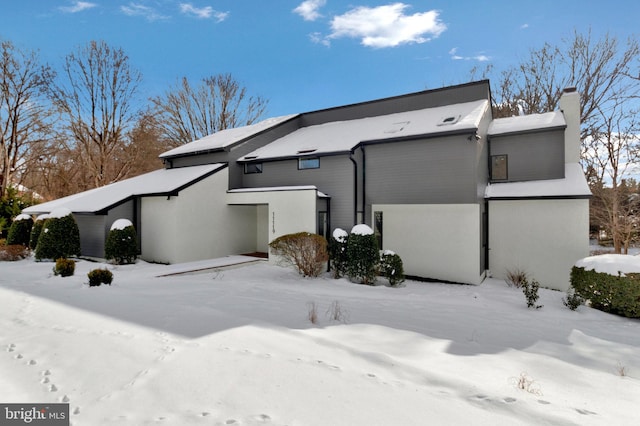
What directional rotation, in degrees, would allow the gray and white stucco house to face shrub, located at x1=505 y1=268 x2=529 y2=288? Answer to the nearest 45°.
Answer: approximately 90° to its left

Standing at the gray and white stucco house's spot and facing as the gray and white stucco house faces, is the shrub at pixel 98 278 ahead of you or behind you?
ahead

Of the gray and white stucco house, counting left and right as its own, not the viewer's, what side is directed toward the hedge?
left

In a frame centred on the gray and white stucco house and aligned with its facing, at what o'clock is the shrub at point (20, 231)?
The shrub is roughly at 2 o'clock from the gray and white stucco house.

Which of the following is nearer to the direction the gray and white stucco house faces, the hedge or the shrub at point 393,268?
the shrub

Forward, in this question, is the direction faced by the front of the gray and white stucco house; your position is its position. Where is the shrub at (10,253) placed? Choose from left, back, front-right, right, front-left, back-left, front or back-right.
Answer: front-right

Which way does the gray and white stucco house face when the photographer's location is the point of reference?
facing the viewer and to the left of the viewer

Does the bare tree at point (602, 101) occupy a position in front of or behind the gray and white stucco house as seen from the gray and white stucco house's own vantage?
behind

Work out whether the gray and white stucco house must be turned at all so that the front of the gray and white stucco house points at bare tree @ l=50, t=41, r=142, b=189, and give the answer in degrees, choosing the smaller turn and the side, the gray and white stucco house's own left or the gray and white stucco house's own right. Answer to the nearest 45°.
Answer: approximately 90° to the gray and white stucco house's own right
